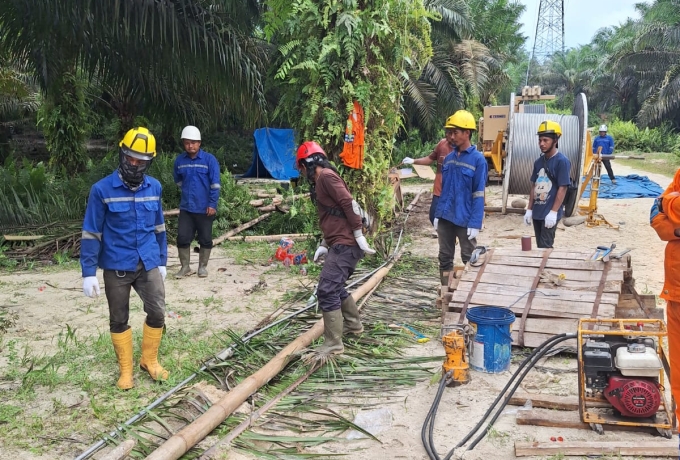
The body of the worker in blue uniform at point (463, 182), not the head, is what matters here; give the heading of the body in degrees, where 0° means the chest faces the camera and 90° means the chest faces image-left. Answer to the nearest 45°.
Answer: approximately 45°

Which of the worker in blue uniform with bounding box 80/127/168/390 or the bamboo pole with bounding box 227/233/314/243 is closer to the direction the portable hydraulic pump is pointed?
the worker in blue uniform

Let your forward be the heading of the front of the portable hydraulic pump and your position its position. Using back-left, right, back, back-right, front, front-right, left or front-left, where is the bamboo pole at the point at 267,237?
back-right

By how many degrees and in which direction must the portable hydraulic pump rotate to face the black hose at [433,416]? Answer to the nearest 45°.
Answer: approximately 90° to its right

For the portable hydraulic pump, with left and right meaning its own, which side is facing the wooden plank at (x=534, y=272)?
back

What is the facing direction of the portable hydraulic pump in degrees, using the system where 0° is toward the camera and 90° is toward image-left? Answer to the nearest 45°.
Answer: approximately 0°

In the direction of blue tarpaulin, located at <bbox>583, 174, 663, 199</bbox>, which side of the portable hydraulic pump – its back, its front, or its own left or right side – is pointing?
back
